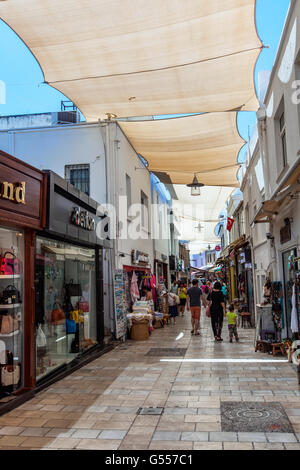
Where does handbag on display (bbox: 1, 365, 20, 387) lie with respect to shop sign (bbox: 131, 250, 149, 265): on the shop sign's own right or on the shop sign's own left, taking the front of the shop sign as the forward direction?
on the shop sign's own right

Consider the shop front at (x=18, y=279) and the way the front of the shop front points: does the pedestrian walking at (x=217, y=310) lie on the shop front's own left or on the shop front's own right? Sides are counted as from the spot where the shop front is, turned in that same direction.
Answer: on the shop front's own left

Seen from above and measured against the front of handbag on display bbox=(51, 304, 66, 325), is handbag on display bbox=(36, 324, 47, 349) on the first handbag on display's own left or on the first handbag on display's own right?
on the first handbag on display's own right

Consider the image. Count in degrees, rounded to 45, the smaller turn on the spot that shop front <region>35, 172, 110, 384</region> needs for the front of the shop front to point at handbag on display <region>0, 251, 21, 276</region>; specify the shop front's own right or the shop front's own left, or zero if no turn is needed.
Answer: approximately 45° to the shop front's own right

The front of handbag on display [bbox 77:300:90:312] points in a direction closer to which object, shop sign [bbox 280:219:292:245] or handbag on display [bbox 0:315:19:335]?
the shop sign

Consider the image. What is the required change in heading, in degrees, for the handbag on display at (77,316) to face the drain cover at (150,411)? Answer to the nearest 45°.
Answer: approximately 45° to its right

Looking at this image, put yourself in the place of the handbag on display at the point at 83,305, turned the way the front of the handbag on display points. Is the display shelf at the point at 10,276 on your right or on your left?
on your right

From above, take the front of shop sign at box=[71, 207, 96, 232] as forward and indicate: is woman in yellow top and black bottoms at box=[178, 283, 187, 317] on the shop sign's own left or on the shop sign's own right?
on the shop sign's own left
